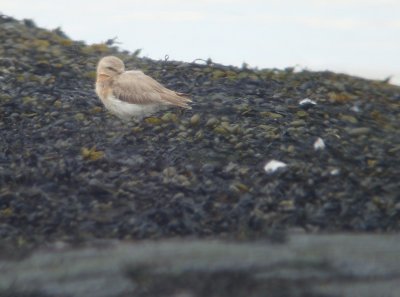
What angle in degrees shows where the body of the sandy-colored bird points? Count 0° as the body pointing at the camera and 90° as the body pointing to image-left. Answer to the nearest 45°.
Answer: approximately 90°

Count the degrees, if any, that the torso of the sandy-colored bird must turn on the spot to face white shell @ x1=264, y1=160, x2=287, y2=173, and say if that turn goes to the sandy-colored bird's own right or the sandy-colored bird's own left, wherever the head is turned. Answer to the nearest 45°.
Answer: approximately 135° to the sandy-colored bird's own left

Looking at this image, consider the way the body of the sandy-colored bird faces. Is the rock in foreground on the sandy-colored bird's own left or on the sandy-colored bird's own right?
on the sandy-colored bird's own left
